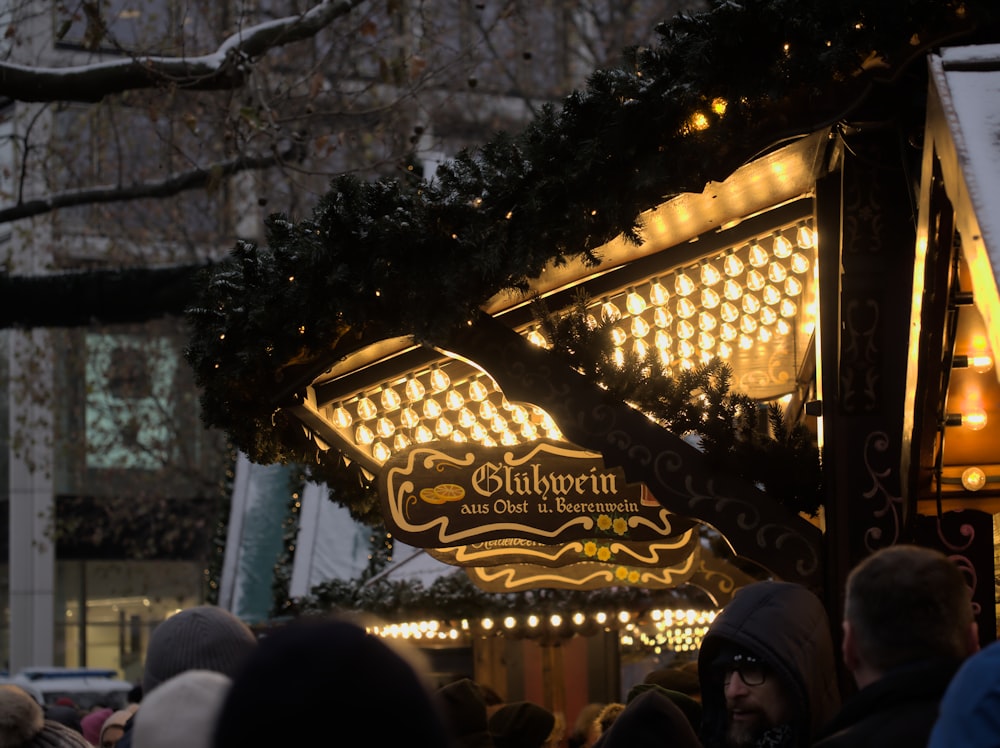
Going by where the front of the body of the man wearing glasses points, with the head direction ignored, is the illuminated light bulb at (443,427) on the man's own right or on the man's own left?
on the man's own right

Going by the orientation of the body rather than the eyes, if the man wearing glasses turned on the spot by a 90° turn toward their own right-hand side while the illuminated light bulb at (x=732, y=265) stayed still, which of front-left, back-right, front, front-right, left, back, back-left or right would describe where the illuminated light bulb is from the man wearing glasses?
front-right

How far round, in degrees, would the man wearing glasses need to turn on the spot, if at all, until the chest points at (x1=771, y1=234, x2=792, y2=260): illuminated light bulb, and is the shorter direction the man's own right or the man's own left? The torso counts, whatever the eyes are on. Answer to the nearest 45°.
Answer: approximately 135° to the man's own right

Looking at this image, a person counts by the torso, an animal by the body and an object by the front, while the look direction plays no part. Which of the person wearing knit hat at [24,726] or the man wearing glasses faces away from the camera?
the person wearing knit hat

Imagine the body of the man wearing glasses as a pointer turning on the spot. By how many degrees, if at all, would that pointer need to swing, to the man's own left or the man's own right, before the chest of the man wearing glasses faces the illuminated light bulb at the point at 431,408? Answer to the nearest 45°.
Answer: approximately 90° to the man's own right

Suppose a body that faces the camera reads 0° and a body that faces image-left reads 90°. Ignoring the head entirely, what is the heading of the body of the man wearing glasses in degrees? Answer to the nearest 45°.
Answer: approximately 45°

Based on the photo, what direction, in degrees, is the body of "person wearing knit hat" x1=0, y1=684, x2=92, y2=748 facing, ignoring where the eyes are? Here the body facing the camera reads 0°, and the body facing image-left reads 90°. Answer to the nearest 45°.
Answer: approximately 180°

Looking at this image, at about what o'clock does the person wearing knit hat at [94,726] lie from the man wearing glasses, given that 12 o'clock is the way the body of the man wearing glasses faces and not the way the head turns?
The person wearing knit hat is roughly at 3 o'clock from the man wearing glasses.

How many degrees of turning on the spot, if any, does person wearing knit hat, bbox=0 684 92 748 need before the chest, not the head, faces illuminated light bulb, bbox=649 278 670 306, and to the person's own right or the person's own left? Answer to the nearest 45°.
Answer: approximately 45° to the person's own right

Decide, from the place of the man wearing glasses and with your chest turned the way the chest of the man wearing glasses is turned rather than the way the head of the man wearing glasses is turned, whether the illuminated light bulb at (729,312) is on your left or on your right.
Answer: on your right

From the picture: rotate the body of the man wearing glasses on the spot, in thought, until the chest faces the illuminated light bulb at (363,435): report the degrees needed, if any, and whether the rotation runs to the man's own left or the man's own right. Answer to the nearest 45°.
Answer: approximately 90° to the man's own right
